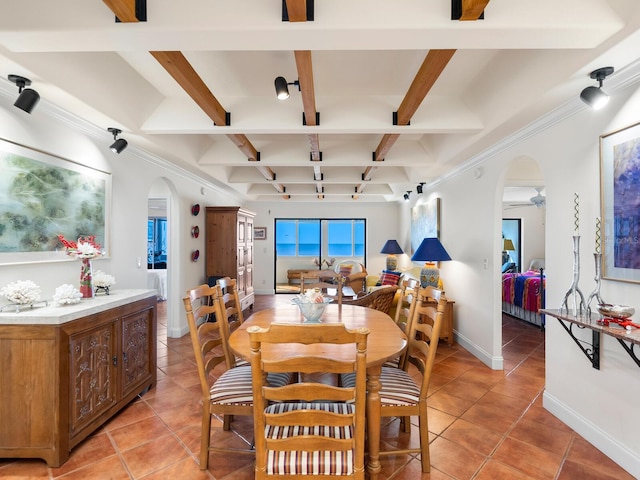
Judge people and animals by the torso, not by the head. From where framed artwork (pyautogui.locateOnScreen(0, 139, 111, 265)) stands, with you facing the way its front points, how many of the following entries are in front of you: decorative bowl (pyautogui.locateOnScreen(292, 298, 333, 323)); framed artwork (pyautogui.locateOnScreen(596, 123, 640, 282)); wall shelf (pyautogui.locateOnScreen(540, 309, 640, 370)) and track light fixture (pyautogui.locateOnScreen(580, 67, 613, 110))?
4

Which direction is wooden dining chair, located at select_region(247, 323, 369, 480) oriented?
away from the camera

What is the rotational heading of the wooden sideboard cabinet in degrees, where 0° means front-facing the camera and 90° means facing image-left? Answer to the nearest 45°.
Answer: approximately 315°

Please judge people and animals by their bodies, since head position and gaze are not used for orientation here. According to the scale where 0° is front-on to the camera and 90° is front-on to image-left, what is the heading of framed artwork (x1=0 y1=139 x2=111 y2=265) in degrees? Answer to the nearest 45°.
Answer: approximately 315°

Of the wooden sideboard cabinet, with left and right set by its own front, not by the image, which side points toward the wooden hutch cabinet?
left

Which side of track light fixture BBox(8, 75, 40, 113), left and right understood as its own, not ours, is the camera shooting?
left

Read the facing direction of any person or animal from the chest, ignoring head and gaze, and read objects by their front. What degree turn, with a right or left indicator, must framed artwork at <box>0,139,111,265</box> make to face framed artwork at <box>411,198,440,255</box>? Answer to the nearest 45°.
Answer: approximately 45° to its left

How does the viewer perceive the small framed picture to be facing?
facing the viewer

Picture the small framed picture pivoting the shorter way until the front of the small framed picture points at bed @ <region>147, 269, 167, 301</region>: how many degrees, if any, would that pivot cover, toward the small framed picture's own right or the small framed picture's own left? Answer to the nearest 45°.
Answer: approximately 45° to the small framed picture's own right

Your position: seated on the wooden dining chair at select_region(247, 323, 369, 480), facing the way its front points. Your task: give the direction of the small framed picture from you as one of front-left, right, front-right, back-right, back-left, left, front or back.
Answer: front

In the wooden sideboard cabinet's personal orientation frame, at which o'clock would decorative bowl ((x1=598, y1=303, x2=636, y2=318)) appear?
The decorative bowl is roughly at 12 o'clock from the wooden sideboard cabinet.

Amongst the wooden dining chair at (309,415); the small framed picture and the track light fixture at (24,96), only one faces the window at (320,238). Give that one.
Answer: the wooden dining chair

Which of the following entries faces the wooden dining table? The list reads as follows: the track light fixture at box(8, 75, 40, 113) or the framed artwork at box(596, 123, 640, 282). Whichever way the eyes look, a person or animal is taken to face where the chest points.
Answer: the framed artwork

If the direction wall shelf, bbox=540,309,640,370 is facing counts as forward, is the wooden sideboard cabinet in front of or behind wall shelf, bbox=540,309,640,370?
in front

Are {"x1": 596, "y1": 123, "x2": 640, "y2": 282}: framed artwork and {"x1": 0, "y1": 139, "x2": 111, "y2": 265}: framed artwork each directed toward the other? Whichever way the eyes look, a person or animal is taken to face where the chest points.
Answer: yes
